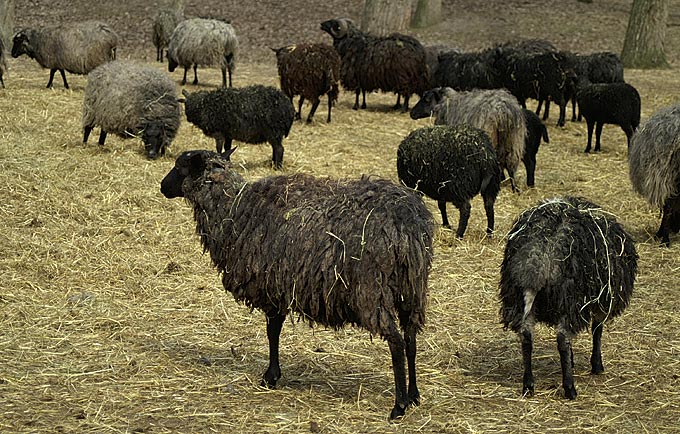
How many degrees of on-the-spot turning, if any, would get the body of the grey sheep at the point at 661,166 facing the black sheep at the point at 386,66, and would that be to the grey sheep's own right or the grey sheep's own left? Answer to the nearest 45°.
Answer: approximately 135° to the grey sheep's own left

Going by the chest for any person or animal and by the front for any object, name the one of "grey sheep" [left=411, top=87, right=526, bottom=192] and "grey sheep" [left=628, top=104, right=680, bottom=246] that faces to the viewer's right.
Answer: "grey sheep" [left=628, top=104, right=680, bottom=246]

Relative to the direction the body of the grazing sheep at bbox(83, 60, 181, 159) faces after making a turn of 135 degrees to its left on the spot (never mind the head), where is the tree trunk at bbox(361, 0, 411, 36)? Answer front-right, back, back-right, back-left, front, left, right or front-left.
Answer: front-right

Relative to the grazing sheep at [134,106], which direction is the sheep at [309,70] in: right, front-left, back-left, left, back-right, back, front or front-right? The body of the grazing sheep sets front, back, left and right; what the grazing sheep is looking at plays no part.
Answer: left

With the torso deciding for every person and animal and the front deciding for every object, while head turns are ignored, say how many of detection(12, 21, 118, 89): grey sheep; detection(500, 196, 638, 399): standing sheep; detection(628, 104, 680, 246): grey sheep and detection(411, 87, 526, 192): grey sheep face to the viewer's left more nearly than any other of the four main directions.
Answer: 2

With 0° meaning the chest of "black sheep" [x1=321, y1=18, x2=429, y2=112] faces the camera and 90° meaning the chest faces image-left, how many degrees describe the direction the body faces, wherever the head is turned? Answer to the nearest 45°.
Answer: approximately 90°

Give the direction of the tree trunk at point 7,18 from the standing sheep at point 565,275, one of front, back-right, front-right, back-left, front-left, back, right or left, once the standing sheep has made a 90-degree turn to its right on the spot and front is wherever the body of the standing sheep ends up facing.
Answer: back

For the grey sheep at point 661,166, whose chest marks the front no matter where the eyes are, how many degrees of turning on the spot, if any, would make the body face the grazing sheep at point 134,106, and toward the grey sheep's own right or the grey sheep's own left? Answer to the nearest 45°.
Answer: approximately 180°

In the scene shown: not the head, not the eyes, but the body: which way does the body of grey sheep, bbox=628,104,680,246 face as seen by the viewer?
to the viewer's right

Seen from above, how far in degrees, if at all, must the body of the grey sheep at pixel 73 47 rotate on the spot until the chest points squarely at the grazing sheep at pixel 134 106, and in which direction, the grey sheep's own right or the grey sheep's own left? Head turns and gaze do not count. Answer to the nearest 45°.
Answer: approximately 90° to the grey sheep's own left

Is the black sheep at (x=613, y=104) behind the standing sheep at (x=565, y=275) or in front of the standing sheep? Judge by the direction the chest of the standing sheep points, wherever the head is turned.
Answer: in front

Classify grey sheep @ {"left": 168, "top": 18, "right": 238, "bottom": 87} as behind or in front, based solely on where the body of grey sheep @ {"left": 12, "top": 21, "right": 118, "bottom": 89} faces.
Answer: behind

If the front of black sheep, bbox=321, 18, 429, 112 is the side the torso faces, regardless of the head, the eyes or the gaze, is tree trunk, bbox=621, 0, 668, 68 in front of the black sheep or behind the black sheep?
behind

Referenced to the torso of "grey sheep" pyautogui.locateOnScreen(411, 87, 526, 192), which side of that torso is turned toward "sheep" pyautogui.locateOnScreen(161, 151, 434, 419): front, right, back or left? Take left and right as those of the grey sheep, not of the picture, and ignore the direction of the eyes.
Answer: left

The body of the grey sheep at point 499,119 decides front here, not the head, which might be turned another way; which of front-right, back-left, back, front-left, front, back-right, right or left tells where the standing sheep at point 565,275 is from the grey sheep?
left

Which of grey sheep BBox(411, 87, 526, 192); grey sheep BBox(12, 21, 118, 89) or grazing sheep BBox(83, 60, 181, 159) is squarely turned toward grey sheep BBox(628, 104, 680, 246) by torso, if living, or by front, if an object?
the grazing sheep
